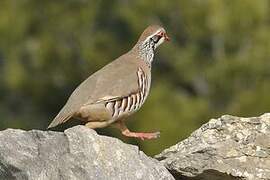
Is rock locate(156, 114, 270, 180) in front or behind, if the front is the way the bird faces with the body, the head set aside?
in front

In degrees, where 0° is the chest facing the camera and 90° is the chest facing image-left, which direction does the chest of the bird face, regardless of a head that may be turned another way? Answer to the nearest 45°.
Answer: approximately 270°
